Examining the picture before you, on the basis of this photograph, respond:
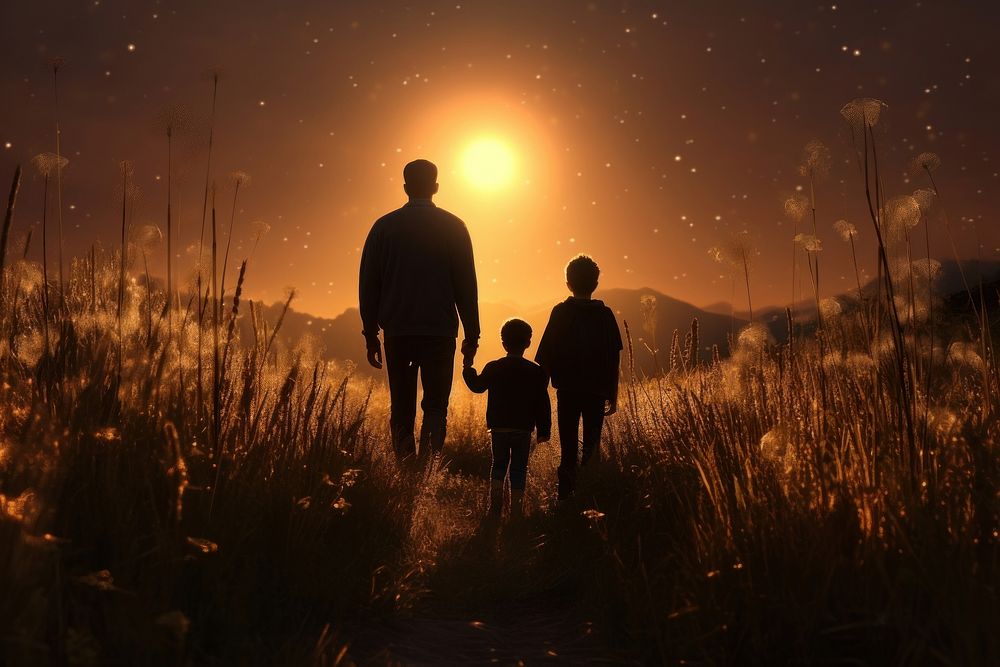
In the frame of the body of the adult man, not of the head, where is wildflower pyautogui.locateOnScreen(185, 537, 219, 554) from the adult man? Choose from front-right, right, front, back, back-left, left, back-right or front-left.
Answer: back

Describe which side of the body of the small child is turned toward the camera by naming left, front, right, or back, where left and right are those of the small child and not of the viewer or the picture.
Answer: back

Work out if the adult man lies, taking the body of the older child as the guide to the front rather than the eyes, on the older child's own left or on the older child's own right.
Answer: on the older child's own left

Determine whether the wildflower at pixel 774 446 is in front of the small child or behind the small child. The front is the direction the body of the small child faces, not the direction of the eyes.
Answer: behind

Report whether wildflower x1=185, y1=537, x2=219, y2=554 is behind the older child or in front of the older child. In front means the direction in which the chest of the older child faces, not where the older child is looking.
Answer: behind

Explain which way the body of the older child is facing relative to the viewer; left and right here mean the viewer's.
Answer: facing away from the viewer

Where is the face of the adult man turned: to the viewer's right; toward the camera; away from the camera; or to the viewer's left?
away from the camera

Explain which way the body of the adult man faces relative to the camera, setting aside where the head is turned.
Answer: away from the camera

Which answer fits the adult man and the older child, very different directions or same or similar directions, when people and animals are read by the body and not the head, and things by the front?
same or similar directions

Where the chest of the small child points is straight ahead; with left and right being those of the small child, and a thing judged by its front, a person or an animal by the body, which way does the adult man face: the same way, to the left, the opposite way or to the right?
the same way
